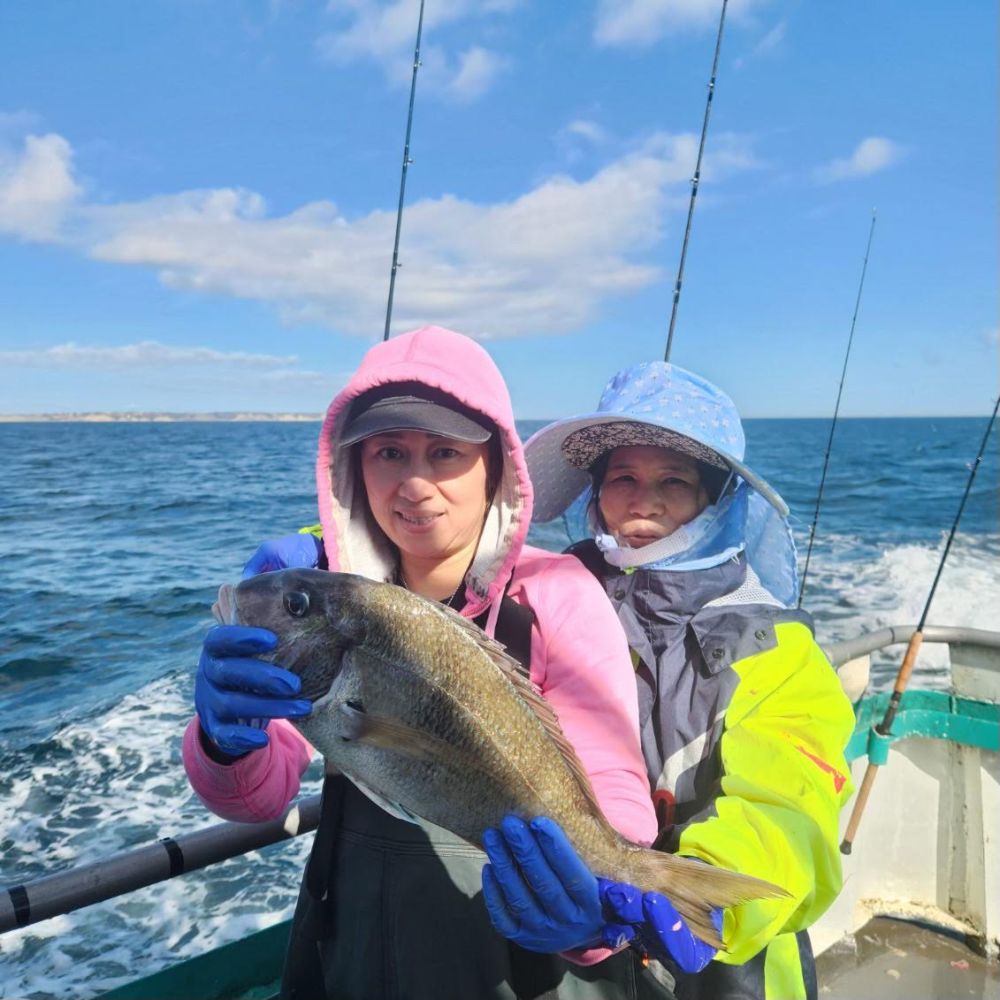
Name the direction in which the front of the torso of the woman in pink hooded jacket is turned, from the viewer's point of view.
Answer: toward the camera

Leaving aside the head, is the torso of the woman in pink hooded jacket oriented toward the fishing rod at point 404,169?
no

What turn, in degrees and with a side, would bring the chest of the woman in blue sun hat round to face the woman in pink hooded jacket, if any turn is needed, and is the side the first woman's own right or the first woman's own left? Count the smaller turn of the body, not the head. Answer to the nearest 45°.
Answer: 0° — they already face them

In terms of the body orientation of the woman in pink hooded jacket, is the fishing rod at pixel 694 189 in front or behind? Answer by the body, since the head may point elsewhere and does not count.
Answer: behind

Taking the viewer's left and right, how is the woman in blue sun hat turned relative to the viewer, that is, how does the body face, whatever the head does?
facing the viewer and to the left of the viewer

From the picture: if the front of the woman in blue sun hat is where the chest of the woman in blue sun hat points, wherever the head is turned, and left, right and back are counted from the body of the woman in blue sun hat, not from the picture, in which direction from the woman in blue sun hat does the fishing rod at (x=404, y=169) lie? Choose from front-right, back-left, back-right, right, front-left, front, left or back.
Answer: right

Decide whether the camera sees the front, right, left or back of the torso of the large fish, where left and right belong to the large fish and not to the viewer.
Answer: left

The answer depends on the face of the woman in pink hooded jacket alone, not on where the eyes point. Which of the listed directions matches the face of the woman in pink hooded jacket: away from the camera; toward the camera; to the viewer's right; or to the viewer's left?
toward the camera

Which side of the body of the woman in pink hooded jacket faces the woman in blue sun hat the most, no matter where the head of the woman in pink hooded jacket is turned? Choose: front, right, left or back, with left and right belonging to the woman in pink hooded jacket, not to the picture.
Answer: left

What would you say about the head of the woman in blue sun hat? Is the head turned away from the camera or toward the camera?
toward the camera
